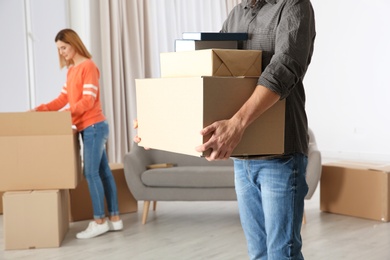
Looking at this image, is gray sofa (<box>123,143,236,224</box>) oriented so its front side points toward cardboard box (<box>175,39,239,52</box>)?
yes

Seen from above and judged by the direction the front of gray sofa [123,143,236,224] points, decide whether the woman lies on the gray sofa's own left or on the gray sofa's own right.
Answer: on the gray sofa's own right

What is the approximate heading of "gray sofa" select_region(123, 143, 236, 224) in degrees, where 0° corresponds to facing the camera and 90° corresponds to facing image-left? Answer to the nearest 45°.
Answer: approximately 0°

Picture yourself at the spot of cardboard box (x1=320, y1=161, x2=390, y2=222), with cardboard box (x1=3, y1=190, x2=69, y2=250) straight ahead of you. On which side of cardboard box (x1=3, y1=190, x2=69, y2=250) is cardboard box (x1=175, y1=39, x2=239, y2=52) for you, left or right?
left

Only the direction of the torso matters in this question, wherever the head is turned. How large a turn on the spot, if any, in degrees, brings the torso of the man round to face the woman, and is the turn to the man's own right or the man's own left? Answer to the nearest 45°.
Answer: approximately 90° to the man's own right

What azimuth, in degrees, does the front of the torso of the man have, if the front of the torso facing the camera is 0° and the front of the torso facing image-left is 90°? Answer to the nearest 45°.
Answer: approximately 45°

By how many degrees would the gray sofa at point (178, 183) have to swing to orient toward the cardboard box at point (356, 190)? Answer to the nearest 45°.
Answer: approximately 90° to its left
